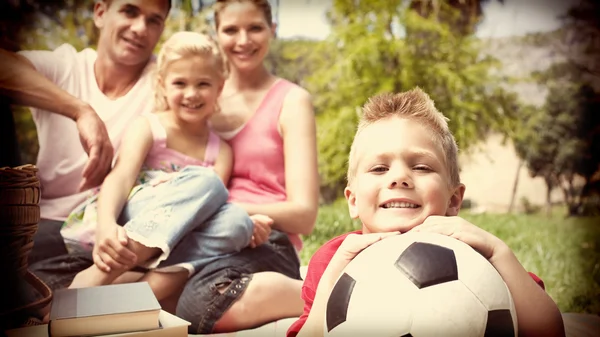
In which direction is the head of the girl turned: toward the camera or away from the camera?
toward the camera

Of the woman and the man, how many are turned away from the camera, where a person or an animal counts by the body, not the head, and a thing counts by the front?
0

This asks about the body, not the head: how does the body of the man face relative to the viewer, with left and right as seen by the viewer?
facing the viewer and to the right of the viewer

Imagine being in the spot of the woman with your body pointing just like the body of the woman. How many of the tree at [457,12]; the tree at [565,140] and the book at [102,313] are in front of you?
1

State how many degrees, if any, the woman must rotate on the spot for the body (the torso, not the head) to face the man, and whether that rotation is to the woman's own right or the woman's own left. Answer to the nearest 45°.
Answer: approximately 45° to the woman's own right

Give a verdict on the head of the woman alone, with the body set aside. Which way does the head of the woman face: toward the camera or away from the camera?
toward the camera

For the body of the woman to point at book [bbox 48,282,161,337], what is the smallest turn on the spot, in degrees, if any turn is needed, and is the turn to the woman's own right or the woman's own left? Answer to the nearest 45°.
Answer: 0° — they already face it

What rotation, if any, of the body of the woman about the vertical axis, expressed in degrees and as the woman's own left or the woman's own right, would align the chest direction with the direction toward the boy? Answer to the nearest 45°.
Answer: approximately 90° to the woman's own left

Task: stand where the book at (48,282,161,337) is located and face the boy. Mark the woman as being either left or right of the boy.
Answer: left

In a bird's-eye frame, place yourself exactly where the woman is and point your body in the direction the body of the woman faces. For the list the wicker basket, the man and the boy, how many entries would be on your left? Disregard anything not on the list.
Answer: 1
